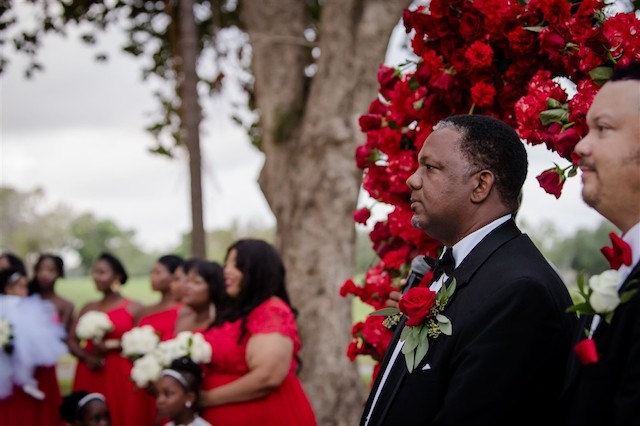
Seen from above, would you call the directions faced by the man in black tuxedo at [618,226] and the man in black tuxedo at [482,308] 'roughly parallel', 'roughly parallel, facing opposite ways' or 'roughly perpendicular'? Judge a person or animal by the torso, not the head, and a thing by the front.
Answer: roughly parallel

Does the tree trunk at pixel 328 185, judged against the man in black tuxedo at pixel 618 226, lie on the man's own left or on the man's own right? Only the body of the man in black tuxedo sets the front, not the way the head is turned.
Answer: on the man's own right

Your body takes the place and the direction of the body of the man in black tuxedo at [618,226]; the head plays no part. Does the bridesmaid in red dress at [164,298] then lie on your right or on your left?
on your right

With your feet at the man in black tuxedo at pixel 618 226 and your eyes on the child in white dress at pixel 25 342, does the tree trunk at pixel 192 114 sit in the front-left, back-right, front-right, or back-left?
front-right

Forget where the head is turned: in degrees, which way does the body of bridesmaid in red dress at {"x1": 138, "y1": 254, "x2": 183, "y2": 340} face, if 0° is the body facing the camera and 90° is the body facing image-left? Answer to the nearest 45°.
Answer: approximately 45°

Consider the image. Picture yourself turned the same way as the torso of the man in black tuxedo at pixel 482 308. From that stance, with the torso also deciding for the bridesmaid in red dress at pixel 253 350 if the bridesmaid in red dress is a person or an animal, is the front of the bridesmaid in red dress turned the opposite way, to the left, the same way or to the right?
the same way

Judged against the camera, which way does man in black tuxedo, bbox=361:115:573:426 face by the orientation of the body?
to the viewer's left

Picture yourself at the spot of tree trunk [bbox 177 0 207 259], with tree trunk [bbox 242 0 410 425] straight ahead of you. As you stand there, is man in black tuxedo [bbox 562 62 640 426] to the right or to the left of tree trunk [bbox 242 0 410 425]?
right

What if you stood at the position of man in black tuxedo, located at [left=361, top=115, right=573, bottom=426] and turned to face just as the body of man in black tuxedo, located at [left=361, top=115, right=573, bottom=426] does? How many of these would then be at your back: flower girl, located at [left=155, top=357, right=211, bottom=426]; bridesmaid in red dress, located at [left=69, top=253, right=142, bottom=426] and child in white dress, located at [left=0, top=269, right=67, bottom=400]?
0

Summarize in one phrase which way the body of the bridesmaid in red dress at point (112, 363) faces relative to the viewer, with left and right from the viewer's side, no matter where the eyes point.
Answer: facing the viewer and to the left of the viewer

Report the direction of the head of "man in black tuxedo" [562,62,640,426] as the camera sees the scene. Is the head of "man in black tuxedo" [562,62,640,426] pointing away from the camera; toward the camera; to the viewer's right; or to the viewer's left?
to the viewer's left

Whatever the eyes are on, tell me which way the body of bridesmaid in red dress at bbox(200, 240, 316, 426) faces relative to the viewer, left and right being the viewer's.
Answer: facing to the left of the viewer

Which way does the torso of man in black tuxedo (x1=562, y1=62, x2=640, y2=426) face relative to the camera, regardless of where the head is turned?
to the viewer's left

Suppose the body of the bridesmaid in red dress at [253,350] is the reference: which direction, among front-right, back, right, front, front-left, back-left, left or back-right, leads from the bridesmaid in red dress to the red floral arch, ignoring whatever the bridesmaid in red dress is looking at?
back-left

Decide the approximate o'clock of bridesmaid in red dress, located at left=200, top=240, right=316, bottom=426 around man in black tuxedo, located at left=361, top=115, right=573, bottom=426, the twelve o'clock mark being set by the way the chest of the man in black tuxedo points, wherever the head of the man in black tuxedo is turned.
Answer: The bridesmaid in red dress is roughly at 2 o'clock from the man in black tuxedo.

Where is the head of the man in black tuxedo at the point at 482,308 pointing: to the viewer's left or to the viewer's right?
to the viewer's left

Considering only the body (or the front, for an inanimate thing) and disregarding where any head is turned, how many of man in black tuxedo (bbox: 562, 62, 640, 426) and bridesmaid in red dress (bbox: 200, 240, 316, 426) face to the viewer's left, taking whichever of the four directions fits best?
2
